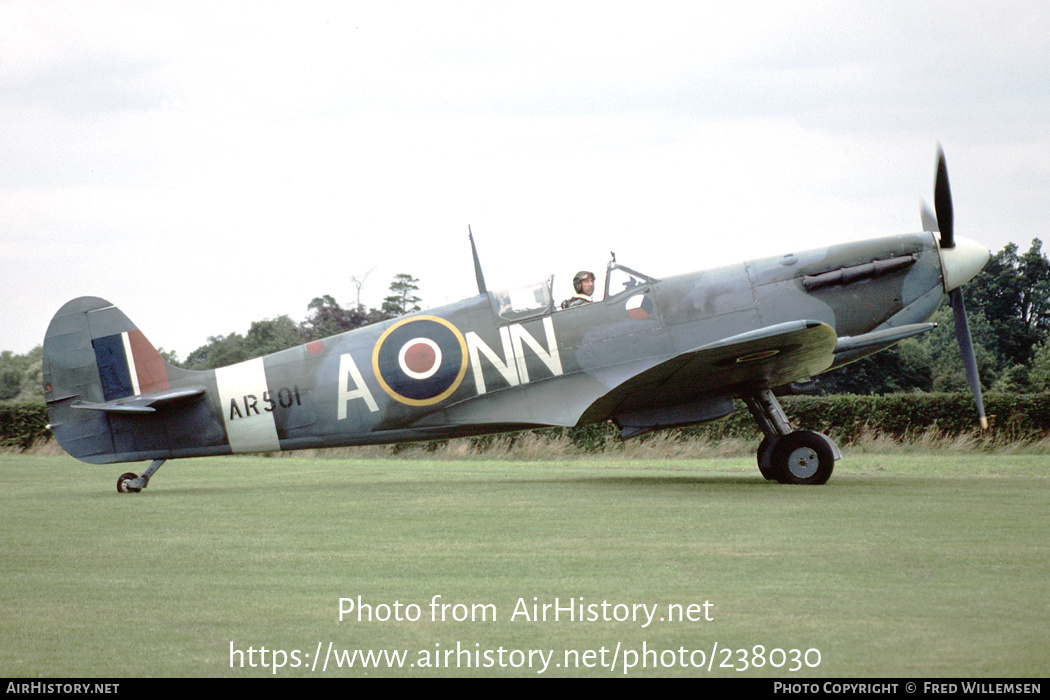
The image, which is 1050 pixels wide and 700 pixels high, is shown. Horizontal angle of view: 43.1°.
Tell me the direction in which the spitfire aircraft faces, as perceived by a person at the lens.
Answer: facing to the right of the viewer

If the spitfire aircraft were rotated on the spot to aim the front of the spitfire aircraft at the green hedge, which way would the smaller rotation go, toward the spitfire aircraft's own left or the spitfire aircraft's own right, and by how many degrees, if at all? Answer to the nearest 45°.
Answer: approximately 135° to the spitfire aircraft's own left
